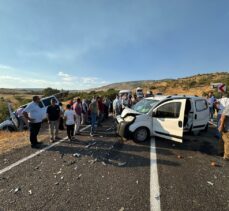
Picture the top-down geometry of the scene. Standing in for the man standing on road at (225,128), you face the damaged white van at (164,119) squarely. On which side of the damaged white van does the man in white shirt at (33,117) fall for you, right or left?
left

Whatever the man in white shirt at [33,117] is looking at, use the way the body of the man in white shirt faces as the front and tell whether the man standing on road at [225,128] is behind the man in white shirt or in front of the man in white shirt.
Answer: in front
